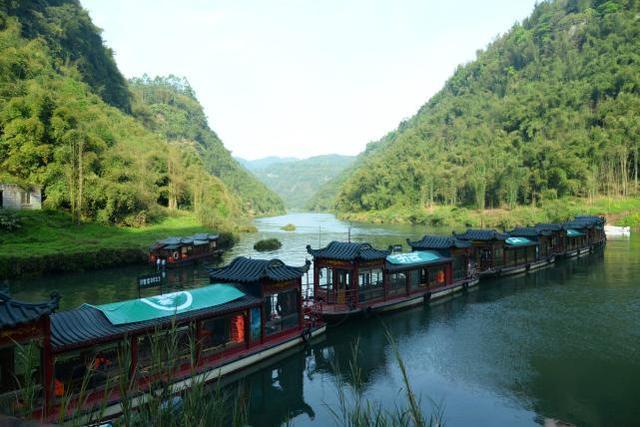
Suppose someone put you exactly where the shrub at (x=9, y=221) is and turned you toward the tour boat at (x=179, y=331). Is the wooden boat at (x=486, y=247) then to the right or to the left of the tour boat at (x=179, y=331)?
left

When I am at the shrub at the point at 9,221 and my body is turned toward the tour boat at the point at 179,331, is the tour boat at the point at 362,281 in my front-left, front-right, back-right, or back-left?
front-left

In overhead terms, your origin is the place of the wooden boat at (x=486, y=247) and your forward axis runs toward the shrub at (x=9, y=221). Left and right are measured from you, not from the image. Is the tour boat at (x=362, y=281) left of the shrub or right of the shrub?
left
